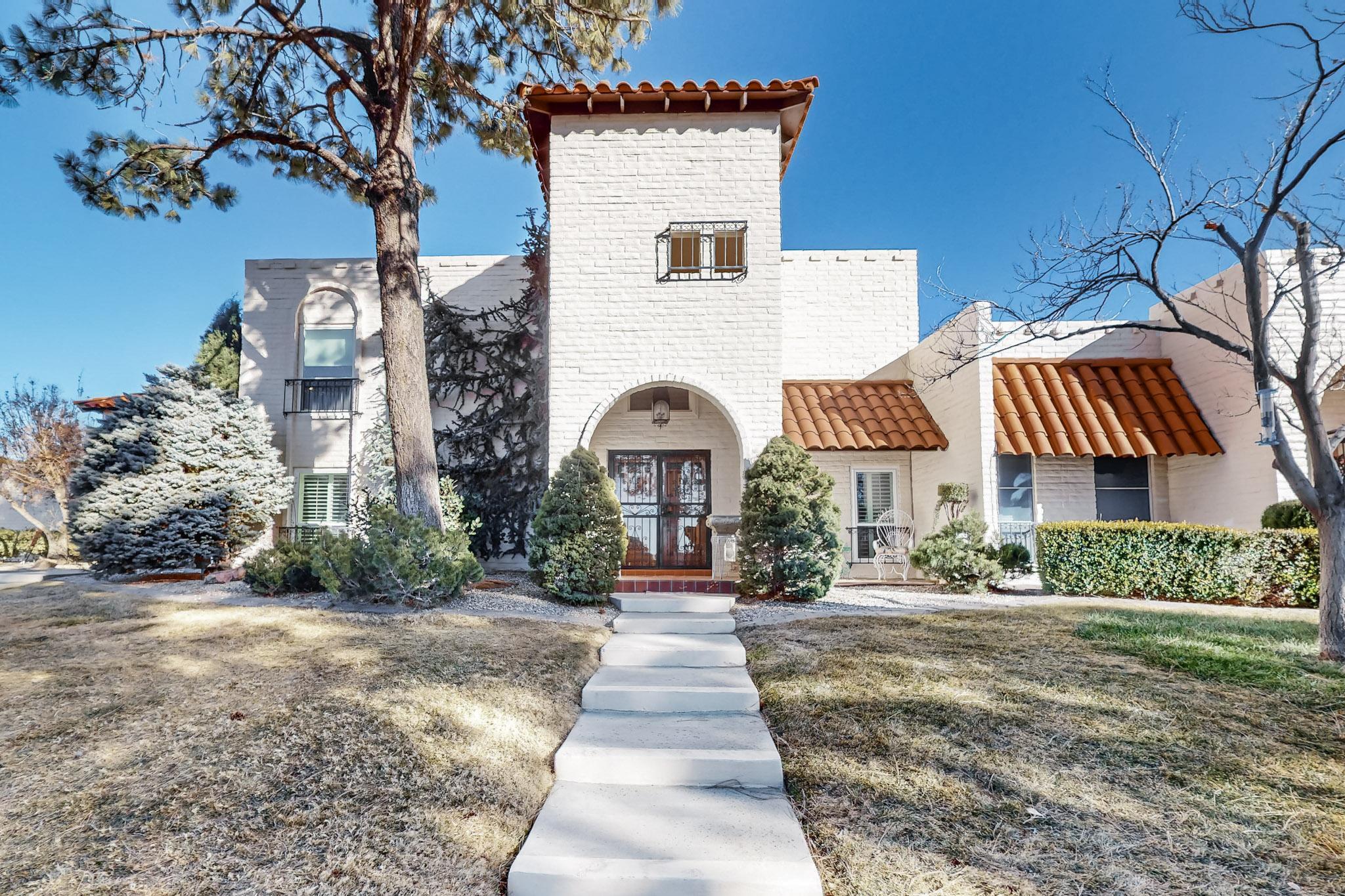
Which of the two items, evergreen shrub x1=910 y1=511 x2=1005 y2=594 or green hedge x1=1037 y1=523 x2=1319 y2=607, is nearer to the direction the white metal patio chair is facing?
the evergreen shrub

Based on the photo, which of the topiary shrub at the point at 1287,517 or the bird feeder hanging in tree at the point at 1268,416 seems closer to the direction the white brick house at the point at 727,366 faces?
the bird feeder hanging in tree

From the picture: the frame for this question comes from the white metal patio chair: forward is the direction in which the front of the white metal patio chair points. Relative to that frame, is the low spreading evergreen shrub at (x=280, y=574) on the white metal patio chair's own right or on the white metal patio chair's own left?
on the white metal patio chair's own right

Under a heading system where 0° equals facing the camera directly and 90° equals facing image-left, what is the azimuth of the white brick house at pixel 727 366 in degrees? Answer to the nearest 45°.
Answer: approximately 0°

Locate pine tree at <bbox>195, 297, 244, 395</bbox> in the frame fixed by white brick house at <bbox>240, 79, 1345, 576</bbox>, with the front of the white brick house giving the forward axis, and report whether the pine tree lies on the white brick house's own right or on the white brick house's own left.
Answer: on the white brick house's own right

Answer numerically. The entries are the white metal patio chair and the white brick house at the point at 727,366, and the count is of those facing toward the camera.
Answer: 2

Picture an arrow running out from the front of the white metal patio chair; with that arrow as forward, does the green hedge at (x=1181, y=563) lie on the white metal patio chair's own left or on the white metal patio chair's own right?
on the white metal patio chair's own left

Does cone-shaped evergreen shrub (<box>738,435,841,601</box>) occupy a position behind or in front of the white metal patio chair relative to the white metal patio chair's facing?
in front

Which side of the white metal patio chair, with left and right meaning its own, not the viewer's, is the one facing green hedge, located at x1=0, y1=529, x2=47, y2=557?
right

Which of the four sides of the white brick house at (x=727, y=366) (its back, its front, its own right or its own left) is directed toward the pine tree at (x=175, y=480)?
right

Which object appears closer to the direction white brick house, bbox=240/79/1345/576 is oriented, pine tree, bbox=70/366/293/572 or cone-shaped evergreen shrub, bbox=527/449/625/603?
the cone-shaped evergreen shrub

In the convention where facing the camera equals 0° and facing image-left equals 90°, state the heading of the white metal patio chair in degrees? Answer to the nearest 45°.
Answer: approximately 0°

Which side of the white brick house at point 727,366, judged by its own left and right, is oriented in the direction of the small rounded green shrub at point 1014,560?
left
